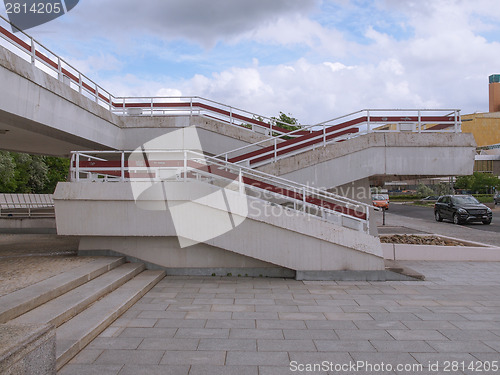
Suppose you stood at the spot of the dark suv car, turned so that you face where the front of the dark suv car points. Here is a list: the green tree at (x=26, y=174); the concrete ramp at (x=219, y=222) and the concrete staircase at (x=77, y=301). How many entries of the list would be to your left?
0

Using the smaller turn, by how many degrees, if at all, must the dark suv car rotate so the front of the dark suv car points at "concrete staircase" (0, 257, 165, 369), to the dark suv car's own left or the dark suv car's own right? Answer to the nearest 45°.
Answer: approximately 45° to the dark suv car's own right

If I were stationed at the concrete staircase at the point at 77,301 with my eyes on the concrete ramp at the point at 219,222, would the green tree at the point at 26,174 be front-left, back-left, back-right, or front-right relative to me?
front-left

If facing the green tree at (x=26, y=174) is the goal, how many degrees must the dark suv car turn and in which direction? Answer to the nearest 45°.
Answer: approximately 135° to its right

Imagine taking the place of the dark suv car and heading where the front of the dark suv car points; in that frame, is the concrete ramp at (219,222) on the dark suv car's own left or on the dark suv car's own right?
on the dark suv car's own right

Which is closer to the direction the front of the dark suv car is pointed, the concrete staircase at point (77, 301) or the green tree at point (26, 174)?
the concrete staircase

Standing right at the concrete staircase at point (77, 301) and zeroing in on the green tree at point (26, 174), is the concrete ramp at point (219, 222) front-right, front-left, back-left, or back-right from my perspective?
front-right
